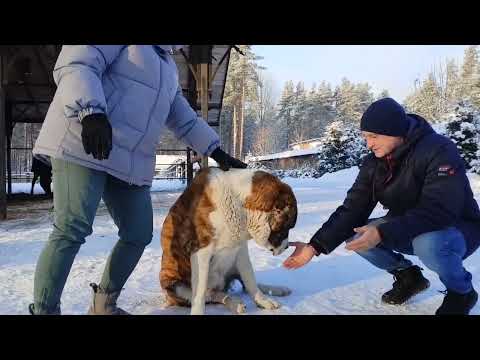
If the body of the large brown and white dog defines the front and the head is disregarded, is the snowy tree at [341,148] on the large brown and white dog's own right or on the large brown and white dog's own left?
on the large brown and white dog's own left

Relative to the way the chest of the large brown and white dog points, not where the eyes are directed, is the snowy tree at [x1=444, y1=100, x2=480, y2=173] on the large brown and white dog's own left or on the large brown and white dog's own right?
on the large brown and white dog's own left

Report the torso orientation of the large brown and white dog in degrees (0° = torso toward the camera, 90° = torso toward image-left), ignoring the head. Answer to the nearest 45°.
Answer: approximately 315°

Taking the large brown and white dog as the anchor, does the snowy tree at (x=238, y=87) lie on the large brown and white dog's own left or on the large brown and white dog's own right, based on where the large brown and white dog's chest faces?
on the large brown and white dog's own left
